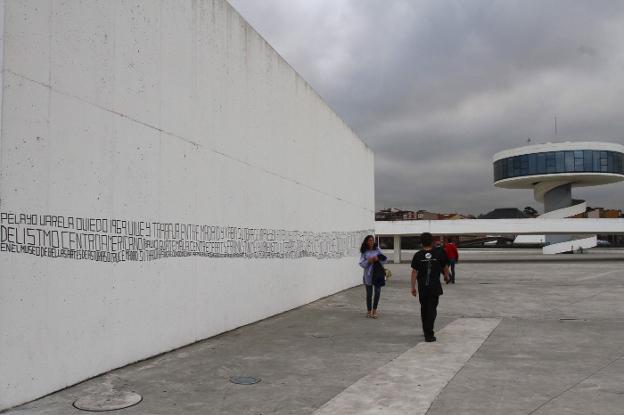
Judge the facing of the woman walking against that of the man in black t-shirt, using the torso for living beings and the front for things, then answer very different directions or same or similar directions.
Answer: very different directions

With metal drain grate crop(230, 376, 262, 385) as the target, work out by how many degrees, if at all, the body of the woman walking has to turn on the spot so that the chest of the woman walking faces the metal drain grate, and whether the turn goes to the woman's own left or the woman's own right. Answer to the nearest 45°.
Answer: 0° — they already face it

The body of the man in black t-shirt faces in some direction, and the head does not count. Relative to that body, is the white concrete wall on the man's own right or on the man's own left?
on the man's own left

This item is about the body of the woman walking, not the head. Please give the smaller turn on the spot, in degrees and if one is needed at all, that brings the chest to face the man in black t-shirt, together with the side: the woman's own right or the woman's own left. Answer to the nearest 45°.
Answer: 0° — they already face them

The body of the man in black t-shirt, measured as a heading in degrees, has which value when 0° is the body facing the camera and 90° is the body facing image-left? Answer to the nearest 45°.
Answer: approximately 180°

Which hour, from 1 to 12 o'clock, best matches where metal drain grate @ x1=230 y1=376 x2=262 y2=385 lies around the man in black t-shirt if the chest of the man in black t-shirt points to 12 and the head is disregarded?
The metal drain grate is roughly at 7 o'clock from the man in black t-shirt.

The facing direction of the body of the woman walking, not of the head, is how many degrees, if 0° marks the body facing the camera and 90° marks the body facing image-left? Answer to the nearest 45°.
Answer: approximately 0°

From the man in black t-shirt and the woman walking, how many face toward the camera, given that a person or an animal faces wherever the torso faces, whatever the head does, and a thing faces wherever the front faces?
1
